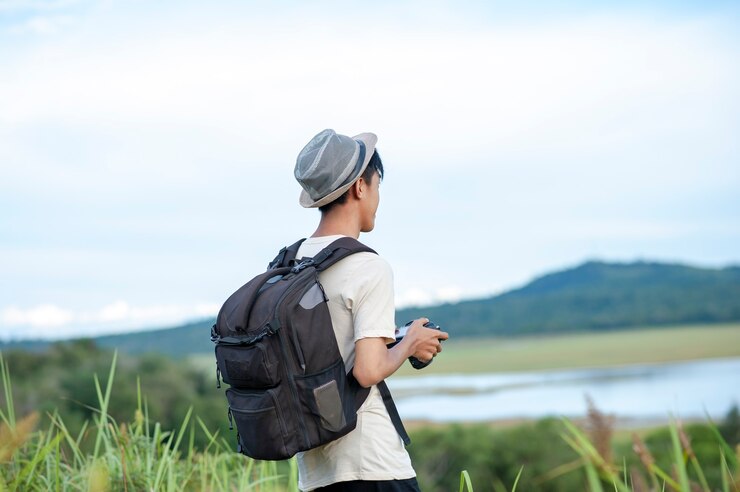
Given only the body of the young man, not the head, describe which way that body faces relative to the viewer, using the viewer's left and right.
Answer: facing away from the viewer and to the right of the viewer

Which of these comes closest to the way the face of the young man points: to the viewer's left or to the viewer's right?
to the viewer's right
